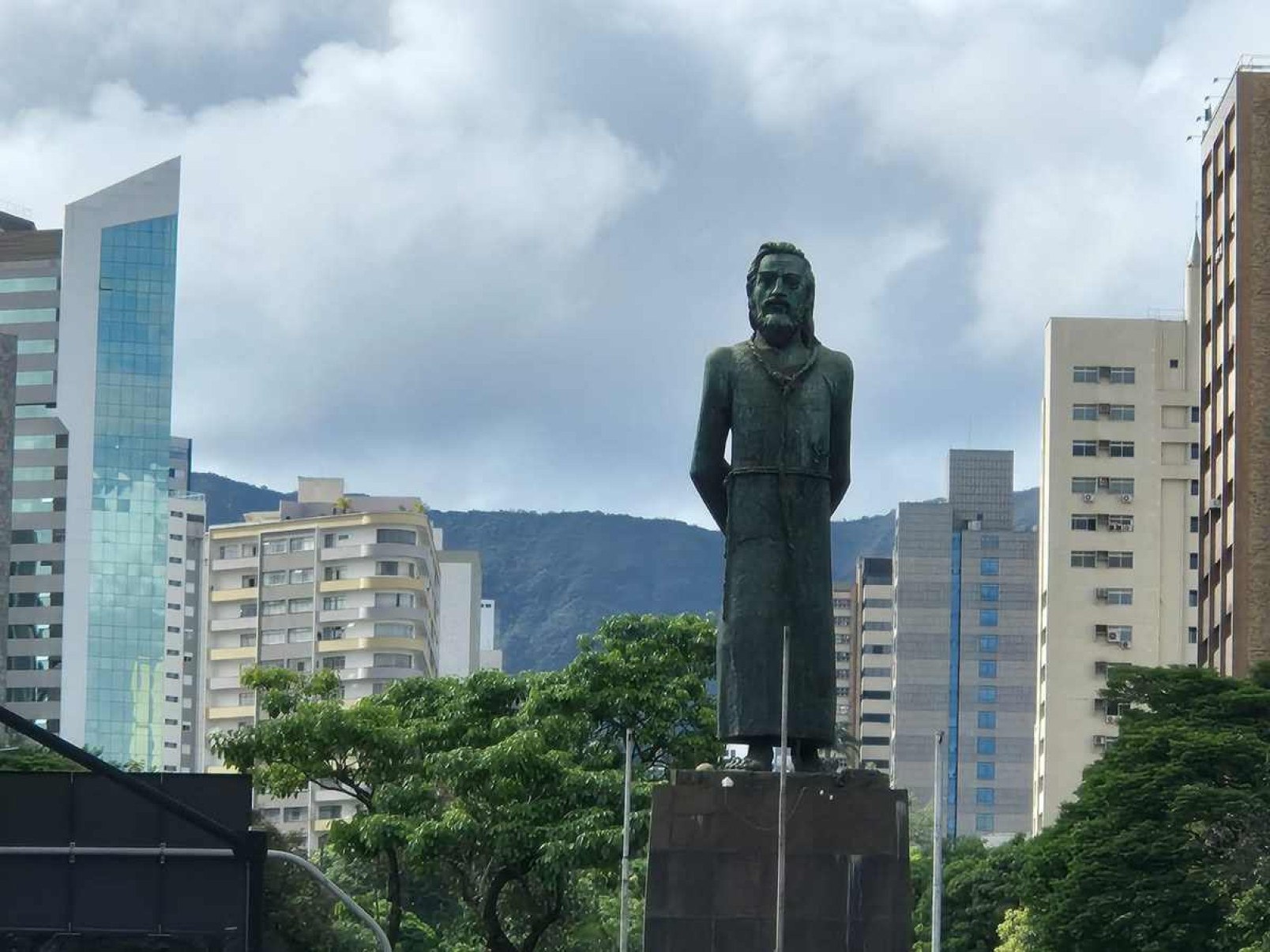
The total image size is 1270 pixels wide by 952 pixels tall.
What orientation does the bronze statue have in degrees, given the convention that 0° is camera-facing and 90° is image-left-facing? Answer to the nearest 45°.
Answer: approximately 0°

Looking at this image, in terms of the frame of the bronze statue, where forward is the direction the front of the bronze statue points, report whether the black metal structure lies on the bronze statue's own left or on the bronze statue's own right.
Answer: on the bronze statue's own right
